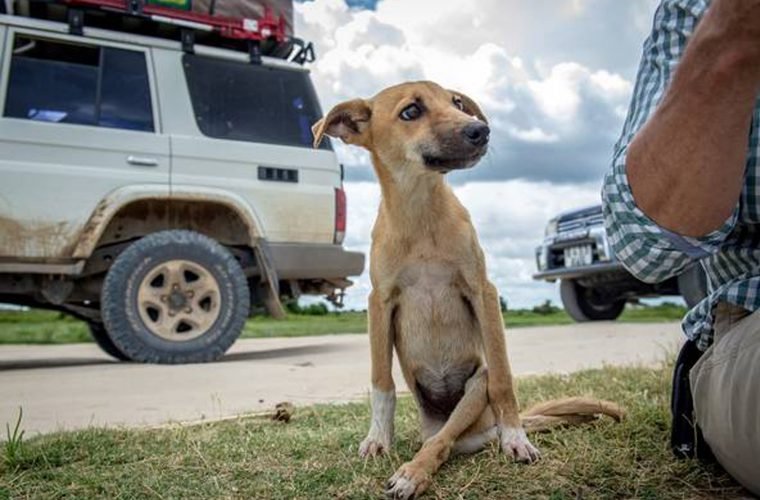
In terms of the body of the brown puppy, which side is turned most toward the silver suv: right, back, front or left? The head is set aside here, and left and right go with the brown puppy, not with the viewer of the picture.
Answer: back

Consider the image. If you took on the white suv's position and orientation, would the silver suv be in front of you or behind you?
behind

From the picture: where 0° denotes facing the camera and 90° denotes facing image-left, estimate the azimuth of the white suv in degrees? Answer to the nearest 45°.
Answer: approximately 90°

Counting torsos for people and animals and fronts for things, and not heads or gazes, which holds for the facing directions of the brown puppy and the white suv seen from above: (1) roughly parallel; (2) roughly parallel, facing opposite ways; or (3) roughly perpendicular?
roughly perpendicular

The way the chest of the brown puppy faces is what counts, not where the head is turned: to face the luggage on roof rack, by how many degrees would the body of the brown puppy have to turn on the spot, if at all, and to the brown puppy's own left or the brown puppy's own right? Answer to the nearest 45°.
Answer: approximately 135° to the brown puppy's own right

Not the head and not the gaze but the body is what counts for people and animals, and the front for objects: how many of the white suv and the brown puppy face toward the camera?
1

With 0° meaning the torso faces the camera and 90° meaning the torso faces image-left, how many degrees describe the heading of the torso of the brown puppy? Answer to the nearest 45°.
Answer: approximately 0°

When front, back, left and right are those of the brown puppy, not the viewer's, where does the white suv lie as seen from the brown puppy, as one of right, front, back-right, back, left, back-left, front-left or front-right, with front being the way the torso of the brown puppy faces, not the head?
back-right
